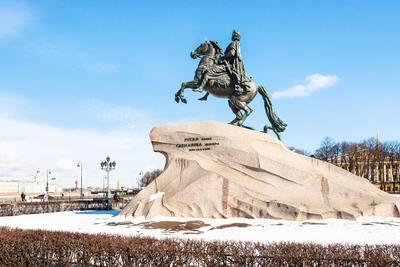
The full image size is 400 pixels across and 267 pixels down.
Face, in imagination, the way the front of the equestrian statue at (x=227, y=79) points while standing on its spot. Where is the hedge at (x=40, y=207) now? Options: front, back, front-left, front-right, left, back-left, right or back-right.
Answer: front-right

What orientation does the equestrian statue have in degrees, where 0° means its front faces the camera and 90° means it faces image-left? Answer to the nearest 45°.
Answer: approximately 90°
